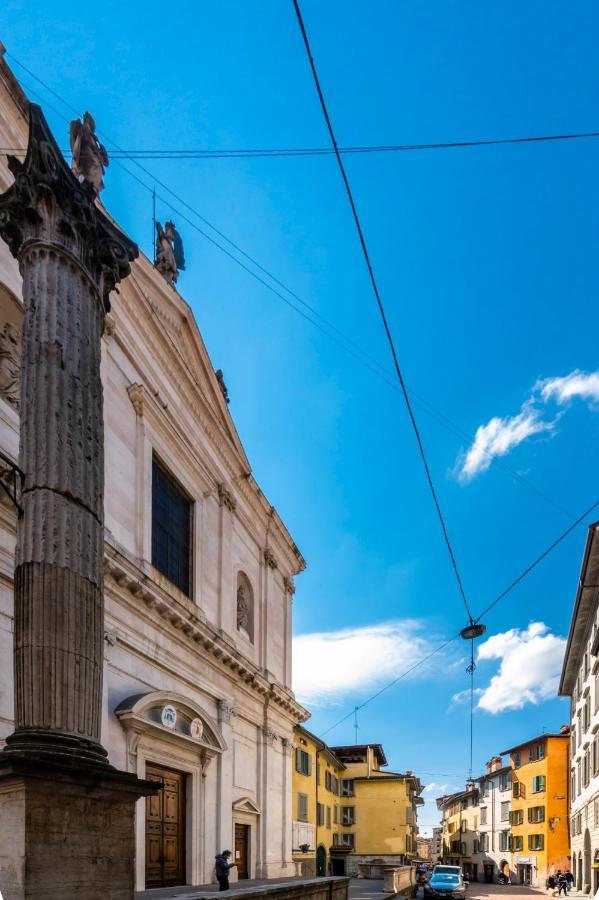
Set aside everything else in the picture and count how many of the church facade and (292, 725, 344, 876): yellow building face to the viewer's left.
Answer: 0

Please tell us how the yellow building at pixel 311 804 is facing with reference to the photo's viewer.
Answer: facing the viewer and to the right of the viewer

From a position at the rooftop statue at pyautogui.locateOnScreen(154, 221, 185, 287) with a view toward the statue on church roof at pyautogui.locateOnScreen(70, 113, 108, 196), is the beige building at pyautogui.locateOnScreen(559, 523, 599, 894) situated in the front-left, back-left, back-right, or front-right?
back-left

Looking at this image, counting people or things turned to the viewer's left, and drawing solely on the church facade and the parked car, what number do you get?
0

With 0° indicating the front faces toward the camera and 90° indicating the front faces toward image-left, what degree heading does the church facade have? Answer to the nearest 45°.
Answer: approximately 315°

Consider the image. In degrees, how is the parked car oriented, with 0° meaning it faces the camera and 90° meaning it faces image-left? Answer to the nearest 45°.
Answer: approximately 0°

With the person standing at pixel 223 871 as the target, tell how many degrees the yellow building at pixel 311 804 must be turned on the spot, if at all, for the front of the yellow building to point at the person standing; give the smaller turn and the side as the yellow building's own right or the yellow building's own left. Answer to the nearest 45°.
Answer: approximately 45° to the yellow building's own right

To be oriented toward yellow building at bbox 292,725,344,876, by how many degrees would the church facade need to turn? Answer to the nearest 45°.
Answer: approximately 135° to its left

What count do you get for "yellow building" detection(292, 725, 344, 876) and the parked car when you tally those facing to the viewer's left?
0
